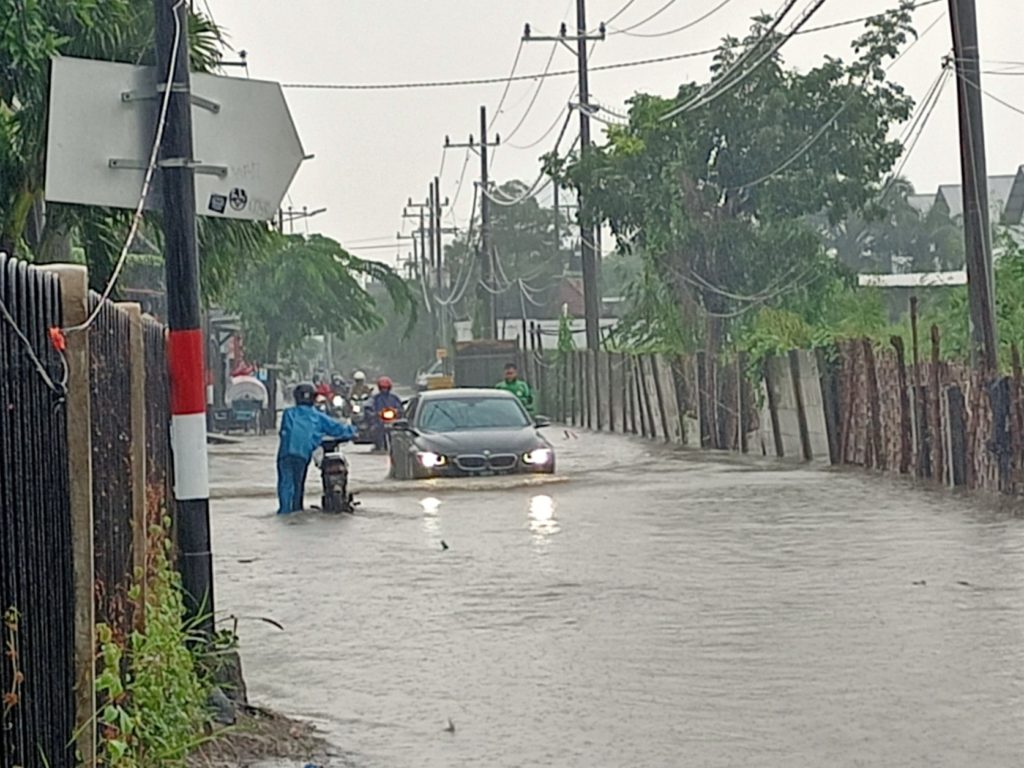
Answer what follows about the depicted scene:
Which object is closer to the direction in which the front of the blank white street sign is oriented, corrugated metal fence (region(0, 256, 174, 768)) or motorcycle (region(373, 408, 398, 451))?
the motorcycle

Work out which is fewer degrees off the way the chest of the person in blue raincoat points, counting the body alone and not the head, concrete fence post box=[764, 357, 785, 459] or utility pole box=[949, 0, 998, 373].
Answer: the concrete fence post

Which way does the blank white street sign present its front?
away from the camera

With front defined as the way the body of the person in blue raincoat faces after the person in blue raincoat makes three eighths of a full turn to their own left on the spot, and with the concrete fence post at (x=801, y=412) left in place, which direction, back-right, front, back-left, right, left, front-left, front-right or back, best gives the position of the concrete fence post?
back-right

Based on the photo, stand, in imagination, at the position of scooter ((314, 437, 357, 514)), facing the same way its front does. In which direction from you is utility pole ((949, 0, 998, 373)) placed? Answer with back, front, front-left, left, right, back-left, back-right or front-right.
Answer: right

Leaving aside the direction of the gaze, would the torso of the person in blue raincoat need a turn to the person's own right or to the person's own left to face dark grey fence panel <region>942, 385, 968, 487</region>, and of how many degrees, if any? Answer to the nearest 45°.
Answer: approximately 45° to the person's own right

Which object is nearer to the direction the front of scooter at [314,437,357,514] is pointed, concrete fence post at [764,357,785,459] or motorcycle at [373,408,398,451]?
the motorcycle

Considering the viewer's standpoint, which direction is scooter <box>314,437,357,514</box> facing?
facing away from the viewer

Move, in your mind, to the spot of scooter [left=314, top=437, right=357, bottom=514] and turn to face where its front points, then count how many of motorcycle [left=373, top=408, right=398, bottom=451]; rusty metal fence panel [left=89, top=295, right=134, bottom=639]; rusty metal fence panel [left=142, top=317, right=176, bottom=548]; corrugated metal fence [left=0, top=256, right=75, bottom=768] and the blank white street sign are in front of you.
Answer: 1
